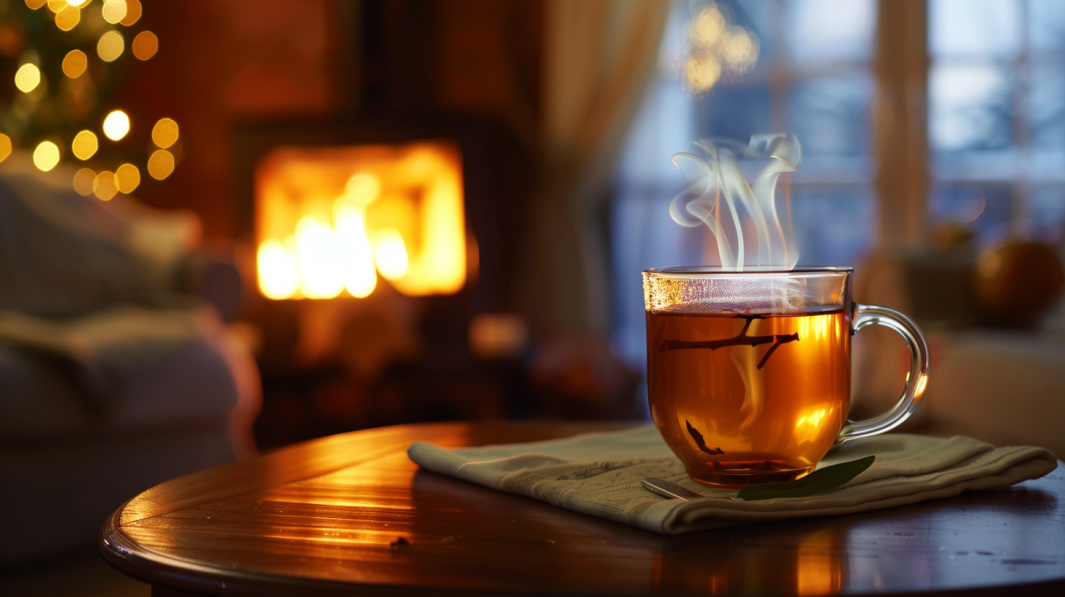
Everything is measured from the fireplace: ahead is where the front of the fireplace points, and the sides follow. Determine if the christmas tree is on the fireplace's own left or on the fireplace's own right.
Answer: on the fireplace's own right

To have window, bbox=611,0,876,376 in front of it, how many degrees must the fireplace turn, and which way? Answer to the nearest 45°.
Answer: approximately 90° to its left

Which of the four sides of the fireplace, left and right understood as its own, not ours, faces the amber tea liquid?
front

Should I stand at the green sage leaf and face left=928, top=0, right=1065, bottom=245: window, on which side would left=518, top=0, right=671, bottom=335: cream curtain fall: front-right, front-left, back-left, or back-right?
front-left

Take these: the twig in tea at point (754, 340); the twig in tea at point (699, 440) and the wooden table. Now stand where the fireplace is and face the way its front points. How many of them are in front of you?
3

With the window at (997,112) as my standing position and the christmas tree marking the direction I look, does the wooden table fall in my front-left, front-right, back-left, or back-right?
front-left

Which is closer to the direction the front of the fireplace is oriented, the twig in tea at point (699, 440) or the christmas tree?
the twig in tea

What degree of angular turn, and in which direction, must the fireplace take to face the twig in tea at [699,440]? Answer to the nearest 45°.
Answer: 0° — it already faces it

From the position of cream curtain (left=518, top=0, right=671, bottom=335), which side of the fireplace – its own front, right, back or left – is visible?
left

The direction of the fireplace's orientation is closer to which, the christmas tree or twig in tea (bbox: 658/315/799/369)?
the twig in tea

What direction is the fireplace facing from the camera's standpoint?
toward the camera

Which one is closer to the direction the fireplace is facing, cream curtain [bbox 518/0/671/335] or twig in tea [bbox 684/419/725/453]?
the twig in tea

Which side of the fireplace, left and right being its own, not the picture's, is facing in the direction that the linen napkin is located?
front

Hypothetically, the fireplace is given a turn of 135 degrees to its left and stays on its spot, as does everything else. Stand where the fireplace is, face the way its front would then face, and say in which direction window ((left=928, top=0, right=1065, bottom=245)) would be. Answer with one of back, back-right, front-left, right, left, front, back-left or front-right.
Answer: front-right

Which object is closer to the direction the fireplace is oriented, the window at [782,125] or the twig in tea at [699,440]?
the twig in tea

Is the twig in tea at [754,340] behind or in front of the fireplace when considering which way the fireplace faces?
in front

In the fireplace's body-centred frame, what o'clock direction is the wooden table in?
The wooden table is roughly at 12 o'clock from the fireplace.
